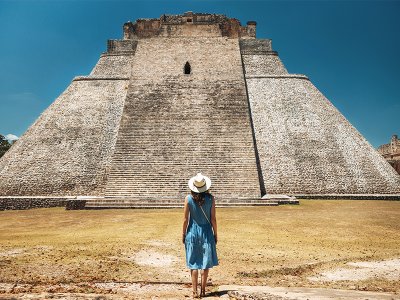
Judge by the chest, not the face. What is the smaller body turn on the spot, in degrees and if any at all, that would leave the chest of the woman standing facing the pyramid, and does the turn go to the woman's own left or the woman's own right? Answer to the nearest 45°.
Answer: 0° — they already face it

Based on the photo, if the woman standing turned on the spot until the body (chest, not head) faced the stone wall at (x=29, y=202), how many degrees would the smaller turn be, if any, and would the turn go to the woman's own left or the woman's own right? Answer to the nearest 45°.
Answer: approximately 45° to the woman's own left

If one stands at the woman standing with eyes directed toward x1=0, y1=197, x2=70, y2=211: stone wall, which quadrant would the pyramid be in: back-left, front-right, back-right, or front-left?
front-right

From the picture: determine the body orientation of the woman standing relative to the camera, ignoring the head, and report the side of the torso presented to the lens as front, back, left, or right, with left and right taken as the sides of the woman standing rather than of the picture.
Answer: back

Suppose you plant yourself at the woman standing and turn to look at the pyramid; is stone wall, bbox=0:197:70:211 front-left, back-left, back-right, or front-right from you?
front-left

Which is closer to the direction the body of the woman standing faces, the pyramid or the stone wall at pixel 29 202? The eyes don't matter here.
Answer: the pyramid

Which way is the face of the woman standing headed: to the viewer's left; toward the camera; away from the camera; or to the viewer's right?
away from the camera
